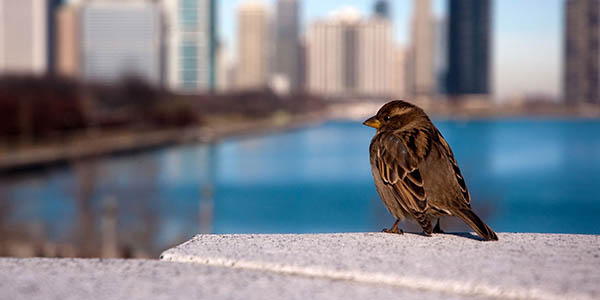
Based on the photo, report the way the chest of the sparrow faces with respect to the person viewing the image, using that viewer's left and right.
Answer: facing away from the viewer and to the left of the viewer
